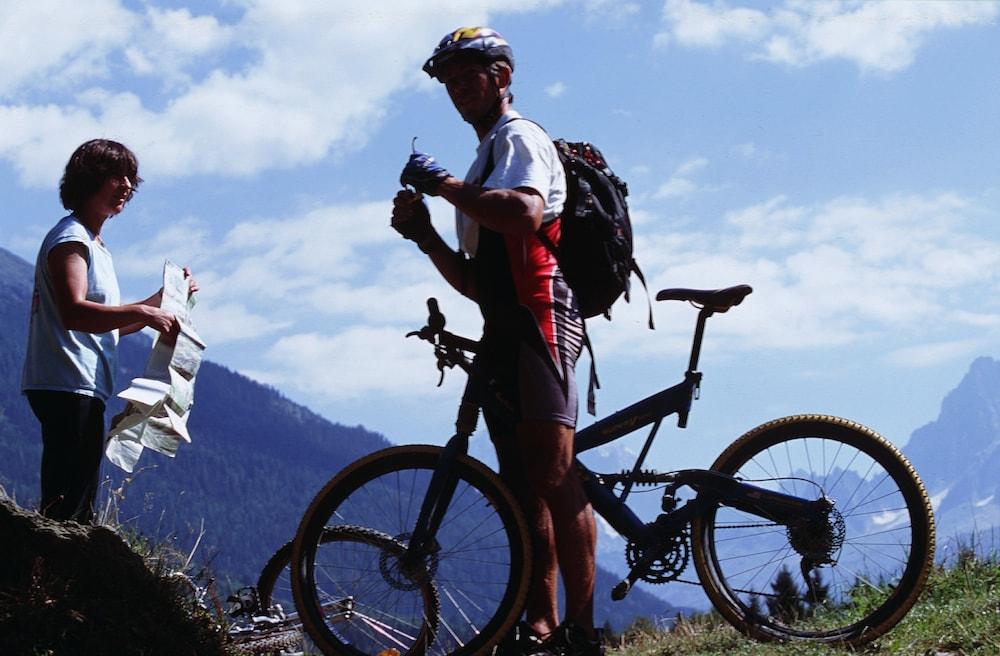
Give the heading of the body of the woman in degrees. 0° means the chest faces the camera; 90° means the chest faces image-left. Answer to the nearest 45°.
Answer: approximately 270°

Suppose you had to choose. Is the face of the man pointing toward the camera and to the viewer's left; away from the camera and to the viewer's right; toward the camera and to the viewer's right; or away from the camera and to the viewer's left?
toward the camera and to the viewer's left

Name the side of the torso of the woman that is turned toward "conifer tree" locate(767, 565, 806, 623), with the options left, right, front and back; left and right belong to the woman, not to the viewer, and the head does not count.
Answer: left

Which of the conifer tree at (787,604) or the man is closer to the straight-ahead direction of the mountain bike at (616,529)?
the man

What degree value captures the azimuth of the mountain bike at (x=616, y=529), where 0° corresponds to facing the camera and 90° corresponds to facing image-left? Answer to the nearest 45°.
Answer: approximately 90°

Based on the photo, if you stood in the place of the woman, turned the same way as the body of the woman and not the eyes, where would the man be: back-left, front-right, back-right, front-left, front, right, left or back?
front-right

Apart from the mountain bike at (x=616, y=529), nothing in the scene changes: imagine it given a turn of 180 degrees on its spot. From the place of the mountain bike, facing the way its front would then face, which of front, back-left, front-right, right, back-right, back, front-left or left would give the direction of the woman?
back
